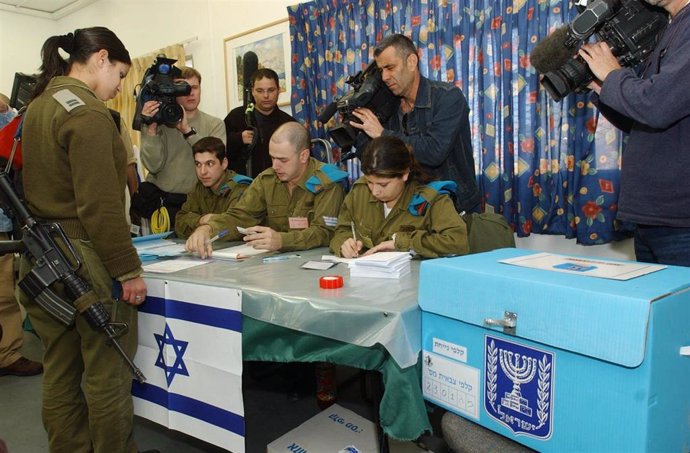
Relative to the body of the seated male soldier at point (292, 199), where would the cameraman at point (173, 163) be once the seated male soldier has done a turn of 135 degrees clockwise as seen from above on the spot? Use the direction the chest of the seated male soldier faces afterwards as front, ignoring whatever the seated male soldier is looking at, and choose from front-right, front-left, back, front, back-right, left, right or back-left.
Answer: front-left

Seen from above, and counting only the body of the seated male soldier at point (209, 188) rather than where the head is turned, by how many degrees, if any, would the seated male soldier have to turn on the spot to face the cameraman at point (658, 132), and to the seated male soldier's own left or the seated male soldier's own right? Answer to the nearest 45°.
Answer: approximately 90° to the seated male soldier's own left

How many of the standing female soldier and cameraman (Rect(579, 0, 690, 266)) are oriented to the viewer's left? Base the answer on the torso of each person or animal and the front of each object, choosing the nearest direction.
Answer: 1

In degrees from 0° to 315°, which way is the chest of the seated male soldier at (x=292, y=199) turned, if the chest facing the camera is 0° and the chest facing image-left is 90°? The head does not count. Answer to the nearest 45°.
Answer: approximately 45°

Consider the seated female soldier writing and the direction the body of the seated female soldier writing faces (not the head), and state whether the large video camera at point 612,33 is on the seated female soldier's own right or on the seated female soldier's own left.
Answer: on the seated female soldier's own left

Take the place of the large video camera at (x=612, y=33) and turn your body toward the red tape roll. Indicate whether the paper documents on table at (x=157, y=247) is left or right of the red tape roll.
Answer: right

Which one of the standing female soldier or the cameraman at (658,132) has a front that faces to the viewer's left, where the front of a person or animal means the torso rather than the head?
the cameraman

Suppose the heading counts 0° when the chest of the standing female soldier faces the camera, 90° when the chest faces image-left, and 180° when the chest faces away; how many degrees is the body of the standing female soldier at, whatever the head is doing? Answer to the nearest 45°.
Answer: approximately 225°

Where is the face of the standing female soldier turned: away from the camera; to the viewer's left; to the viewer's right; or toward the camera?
to the viewer's right

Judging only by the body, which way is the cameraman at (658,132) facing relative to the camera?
to the viewer's left

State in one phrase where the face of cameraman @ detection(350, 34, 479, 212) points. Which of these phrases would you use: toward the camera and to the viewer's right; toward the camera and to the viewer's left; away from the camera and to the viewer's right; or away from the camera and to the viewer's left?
toward the camera and to the viewer's left
